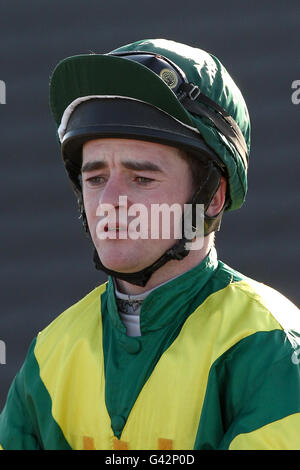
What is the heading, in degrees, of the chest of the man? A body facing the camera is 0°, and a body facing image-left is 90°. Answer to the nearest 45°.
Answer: approximately 45°
